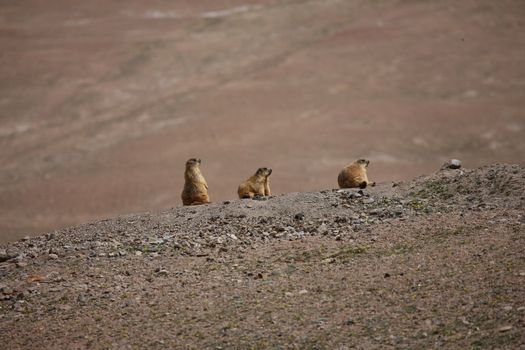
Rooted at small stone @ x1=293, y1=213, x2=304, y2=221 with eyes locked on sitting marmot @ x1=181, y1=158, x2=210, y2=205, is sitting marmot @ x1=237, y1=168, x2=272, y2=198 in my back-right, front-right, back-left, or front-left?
front-right

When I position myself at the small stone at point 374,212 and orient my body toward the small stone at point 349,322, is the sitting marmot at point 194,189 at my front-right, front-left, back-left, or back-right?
back-right

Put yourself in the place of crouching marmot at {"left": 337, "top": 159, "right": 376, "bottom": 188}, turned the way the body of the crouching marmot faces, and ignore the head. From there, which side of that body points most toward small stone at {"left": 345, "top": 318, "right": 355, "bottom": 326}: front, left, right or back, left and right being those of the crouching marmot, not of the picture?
right

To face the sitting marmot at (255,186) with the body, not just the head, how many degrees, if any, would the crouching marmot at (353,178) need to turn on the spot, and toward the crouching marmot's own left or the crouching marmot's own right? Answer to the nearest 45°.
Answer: approximately 180°

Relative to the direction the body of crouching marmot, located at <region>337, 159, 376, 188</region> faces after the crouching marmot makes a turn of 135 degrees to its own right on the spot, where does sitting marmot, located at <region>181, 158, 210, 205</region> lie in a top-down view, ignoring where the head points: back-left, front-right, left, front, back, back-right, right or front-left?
front-right

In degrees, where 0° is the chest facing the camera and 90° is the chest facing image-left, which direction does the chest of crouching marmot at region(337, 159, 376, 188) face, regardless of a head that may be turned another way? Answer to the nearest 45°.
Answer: approximately 270°

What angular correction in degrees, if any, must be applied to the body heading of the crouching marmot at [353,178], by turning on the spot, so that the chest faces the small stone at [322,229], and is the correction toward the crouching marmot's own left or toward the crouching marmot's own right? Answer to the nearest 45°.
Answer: approximately 90° to the crouching marmot's own right

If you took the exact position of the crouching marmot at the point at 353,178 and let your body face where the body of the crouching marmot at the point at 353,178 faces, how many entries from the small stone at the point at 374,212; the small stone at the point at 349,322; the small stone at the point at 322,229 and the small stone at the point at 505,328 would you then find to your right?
4

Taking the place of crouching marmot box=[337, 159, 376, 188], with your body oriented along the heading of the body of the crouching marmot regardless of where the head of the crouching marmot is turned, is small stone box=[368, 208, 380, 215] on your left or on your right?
on your right

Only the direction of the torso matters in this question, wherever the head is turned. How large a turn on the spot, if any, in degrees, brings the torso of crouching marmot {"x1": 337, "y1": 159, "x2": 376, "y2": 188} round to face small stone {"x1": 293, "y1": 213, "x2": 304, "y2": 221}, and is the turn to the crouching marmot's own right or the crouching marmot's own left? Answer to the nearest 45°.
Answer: approximately 90° to the crouching marmot's own right

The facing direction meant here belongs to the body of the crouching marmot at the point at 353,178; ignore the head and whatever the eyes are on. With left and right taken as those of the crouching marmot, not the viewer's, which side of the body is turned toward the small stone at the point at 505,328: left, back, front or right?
right
